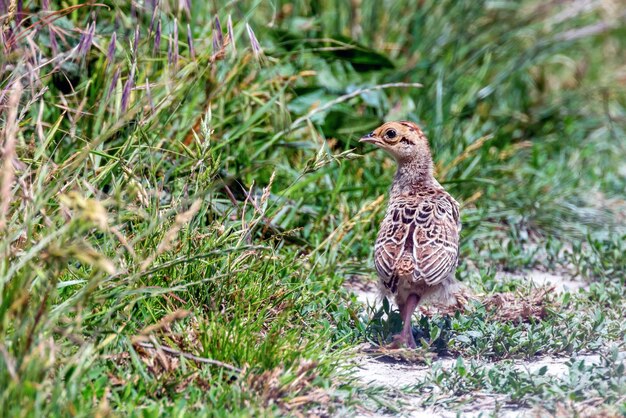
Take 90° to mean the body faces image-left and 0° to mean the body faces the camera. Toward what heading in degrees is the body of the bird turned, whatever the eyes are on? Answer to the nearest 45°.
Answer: approximately 180°
